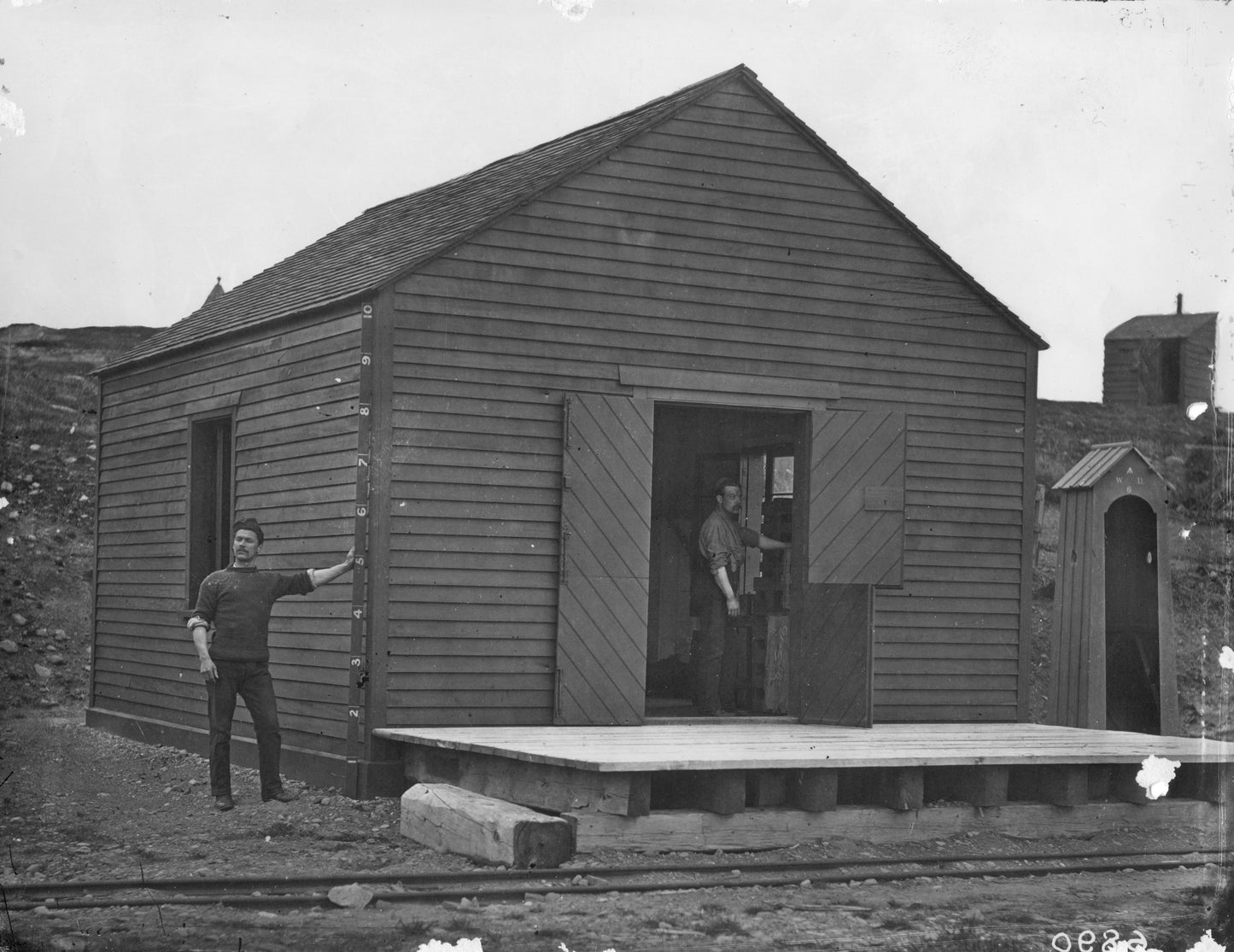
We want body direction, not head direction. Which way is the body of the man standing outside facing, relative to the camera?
toward the camera

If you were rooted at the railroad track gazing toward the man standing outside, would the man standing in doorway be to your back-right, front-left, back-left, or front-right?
front-right

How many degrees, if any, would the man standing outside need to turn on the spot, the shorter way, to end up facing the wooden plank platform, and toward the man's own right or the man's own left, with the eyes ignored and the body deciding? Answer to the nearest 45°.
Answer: approximately 90° to the man's own left

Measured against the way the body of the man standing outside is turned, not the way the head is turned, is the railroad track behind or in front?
in front

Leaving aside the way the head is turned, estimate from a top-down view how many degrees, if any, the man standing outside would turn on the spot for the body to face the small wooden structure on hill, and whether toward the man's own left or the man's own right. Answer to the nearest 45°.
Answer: approximately 135° to the man's own left
